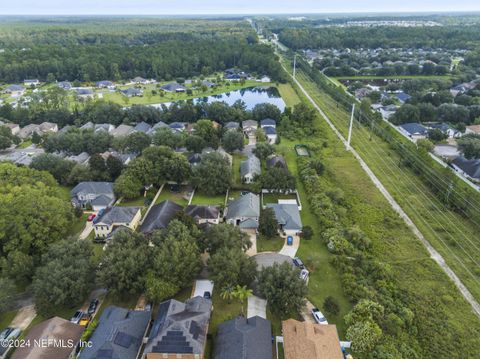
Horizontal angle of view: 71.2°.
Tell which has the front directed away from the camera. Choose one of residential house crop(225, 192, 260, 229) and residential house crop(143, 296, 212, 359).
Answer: residential house crop(143, 296, 212, 359)

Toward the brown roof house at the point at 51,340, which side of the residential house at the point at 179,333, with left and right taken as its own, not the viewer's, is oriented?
left

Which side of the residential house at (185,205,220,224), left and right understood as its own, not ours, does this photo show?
front

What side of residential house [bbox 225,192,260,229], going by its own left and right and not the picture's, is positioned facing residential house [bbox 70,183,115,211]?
right

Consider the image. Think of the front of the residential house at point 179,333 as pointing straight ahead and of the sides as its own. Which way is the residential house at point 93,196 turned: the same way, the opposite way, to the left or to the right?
the opposite way

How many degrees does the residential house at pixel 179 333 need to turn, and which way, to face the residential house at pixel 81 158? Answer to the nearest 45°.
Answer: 0° — it already faces it

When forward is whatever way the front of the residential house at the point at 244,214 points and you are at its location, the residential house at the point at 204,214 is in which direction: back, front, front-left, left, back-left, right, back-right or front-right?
right

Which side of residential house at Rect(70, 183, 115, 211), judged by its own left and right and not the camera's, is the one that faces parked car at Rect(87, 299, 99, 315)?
front

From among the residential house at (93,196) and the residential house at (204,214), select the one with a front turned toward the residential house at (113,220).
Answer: the residential house at (93,196)

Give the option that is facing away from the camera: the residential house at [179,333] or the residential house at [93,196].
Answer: the residential house at [179,333]

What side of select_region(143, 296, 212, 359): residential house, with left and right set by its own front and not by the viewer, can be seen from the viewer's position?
back

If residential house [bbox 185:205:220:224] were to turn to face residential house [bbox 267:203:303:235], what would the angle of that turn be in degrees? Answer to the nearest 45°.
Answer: approximately 90° to its left

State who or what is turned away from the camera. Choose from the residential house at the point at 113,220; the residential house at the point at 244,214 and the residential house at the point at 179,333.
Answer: the residential house at the point at 179,333

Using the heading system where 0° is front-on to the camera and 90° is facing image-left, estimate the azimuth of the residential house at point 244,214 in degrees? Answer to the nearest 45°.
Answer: approximately 0°

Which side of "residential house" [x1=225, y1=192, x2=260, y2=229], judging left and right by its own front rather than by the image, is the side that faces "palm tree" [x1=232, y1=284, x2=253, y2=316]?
front
